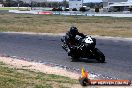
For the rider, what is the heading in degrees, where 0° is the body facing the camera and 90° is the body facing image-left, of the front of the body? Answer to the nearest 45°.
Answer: approximately 315°
